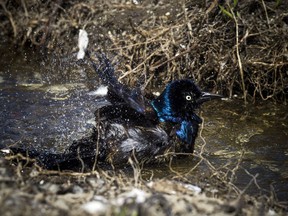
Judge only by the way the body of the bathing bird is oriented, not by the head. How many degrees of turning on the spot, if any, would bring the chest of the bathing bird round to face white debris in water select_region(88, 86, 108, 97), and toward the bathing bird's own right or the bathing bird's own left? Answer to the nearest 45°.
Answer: approximately 90° to the bathing bird's own left

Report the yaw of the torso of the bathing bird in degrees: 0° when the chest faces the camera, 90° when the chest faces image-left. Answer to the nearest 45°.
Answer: approximately 270°

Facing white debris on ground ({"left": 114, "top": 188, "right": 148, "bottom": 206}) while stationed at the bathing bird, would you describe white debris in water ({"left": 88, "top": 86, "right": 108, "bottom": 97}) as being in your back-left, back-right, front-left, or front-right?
back-right

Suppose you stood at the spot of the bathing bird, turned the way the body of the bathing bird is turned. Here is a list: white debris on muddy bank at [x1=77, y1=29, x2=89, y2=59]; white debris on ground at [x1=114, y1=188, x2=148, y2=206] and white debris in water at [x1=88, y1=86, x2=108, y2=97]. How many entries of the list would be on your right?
1

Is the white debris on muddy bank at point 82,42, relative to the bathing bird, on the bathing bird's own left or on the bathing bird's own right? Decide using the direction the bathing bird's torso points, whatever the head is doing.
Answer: on the bathing bird's own left

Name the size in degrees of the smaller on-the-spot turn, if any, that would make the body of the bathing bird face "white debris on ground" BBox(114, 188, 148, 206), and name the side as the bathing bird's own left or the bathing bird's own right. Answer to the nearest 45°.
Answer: approximately 90° to the bathing bird's own right
